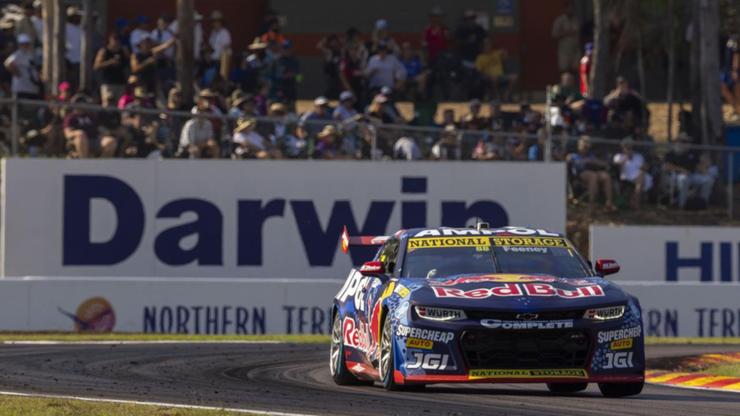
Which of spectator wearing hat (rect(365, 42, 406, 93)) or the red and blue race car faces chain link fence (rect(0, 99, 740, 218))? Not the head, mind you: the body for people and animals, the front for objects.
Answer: the spectator wearing hat

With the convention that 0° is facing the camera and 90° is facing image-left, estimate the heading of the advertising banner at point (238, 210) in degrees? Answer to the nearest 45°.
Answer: approximately 0°

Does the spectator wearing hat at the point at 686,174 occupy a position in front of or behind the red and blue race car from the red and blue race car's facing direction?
behind

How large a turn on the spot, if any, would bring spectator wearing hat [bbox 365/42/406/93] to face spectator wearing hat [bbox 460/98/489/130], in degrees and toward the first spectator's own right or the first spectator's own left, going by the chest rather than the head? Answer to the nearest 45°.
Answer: approximately 45° to the first spectator's own left

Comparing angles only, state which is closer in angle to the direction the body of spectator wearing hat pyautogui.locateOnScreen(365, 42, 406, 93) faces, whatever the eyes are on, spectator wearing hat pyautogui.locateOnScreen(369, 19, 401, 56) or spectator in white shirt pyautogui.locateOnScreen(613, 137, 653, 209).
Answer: the spectator in white shirt

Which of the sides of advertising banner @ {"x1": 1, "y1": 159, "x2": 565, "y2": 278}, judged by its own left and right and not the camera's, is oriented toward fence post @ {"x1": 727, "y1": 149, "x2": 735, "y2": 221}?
left
